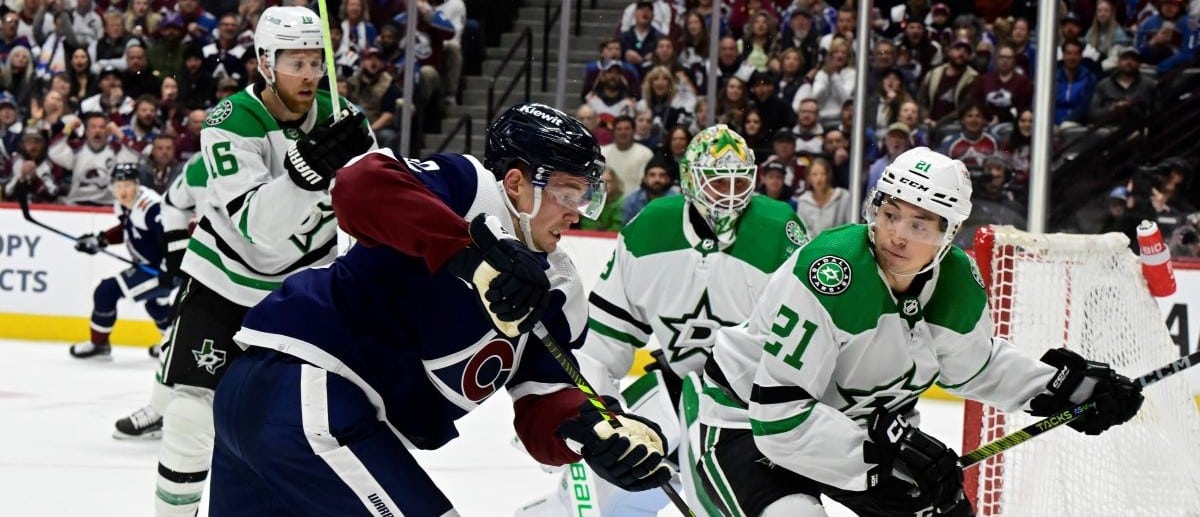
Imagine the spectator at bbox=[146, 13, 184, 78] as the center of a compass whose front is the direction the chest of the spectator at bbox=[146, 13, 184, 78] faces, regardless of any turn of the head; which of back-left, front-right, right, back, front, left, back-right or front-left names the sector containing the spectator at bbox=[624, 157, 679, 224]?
front-left

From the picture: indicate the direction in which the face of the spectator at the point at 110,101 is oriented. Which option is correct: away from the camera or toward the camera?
toward the camera

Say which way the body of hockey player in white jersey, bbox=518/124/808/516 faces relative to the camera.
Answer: toward the camera

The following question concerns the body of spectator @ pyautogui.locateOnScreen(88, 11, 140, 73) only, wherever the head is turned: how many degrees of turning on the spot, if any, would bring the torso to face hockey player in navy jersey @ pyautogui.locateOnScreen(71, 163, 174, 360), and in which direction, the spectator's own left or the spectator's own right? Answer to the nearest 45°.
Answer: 0° — they already face them

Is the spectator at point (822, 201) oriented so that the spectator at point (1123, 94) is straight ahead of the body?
no

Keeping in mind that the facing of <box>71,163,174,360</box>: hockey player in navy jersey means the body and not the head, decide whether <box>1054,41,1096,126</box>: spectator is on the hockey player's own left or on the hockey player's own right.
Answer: on the hockey player's own left

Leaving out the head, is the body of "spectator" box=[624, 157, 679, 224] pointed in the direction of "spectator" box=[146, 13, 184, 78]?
no

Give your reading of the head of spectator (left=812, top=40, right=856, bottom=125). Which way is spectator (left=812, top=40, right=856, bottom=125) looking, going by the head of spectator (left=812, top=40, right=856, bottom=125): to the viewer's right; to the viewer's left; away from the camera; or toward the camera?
toward the camera

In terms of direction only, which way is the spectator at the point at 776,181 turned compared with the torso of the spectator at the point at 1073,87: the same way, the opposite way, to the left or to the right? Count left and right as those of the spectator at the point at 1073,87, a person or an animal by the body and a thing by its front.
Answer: the same way

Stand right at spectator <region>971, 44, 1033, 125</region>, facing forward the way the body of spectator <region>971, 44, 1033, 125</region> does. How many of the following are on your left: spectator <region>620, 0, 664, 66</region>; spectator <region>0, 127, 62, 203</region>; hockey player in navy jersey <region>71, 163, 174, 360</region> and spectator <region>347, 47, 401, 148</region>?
0

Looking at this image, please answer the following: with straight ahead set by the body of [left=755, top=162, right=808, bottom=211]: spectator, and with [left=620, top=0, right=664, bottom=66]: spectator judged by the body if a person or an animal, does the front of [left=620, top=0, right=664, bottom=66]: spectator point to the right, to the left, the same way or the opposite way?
the same way

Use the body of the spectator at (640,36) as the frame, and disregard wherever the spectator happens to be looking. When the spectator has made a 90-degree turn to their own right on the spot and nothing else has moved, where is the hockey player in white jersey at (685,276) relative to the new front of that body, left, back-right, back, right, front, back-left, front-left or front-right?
left

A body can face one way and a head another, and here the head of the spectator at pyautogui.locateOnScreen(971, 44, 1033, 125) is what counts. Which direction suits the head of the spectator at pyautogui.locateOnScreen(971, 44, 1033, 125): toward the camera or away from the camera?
toward the camera

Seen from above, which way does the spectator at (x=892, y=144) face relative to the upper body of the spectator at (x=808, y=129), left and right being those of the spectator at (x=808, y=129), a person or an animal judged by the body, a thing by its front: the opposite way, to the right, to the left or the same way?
the same way

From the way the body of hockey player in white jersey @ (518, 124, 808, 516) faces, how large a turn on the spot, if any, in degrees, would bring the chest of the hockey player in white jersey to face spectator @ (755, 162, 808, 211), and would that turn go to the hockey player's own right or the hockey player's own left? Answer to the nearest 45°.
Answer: approximately 180°

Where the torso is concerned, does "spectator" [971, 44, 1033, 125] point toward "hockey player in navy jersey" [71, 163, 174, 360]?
no

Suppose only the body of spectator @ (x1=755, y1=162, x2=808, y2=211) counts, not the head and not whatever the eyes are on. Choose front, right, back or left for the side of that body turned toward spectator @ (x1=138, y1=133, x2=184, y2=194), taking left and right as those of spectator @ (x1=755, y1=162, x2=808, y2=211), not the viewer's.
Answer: right

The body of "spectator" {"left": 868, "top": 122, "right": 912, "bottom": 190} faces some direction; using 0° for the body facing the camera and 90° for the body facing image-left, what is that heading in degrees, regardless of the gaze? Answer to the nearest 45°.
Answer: approximately 0°
